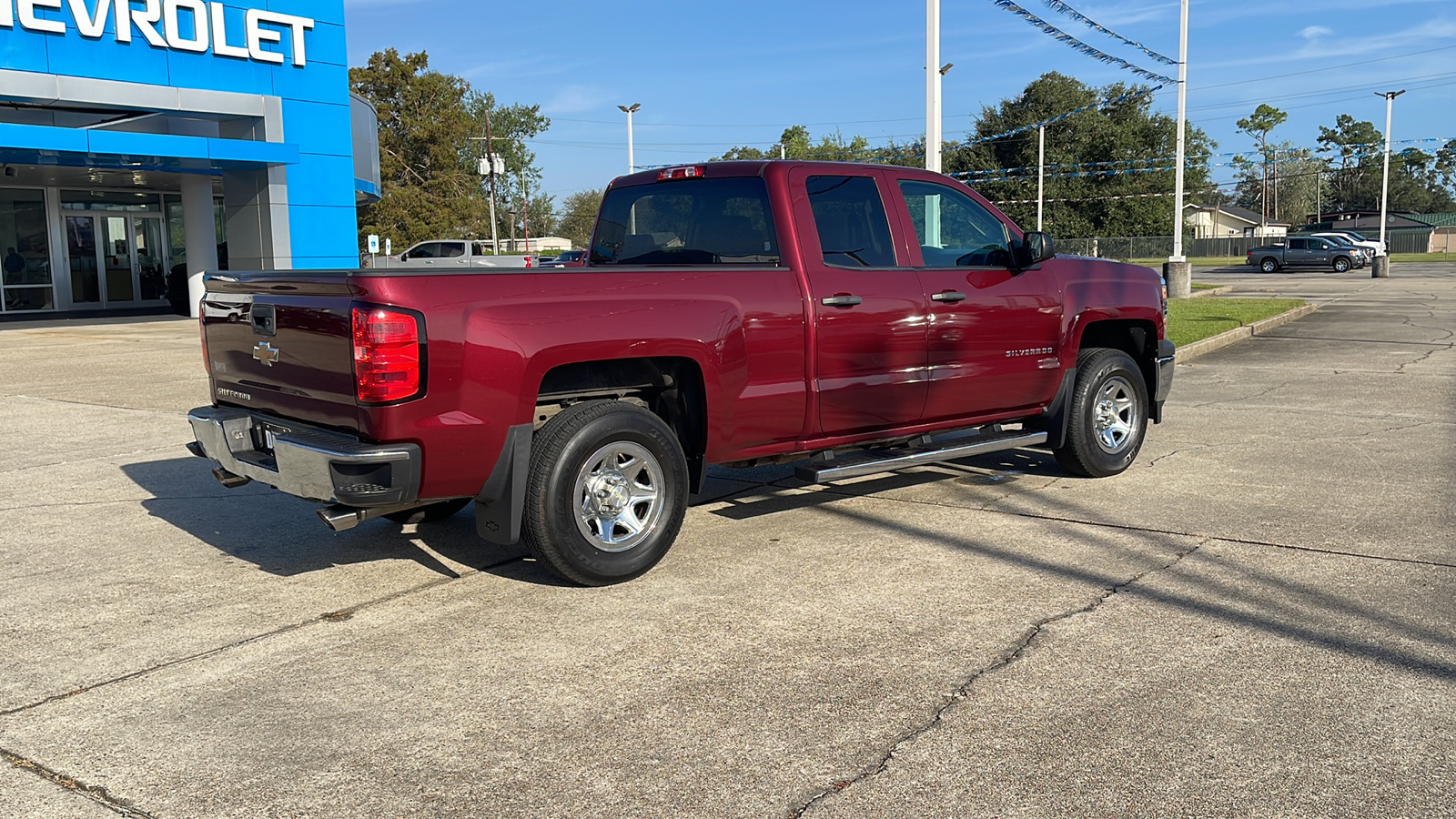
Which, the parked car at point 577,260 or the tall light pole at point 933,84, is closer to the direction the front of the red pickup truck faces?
the tall light pole

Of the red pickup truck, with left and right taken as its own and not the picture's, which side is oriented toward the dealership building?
left

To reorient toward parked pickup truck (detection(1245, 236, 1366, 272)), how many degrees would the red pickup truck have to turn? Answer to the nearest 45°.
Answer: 0° — it already faces it

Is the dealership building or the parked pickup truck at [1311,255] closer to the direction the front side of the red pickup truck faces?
the parked pickup truck

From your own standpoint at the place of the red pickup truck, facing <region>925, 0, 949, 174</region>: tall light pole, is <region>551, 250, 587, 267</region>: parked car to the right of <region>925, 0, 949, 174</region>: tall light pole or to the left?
left

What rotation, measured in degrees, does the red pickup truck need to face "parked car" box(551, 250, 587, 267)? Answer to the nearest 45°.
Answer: approximately 45° to its left

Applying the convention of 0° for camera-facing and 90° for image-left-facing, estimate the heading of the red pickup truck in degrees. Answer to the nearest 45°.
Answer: approximately 225°

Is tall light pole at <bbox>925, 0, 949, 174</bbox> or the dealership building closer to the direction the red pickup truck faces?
the tall light pole

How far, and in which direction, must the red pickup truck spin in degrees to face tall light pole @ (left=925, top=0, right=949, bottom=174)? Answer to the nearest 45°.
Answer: approximately 45° to its left
